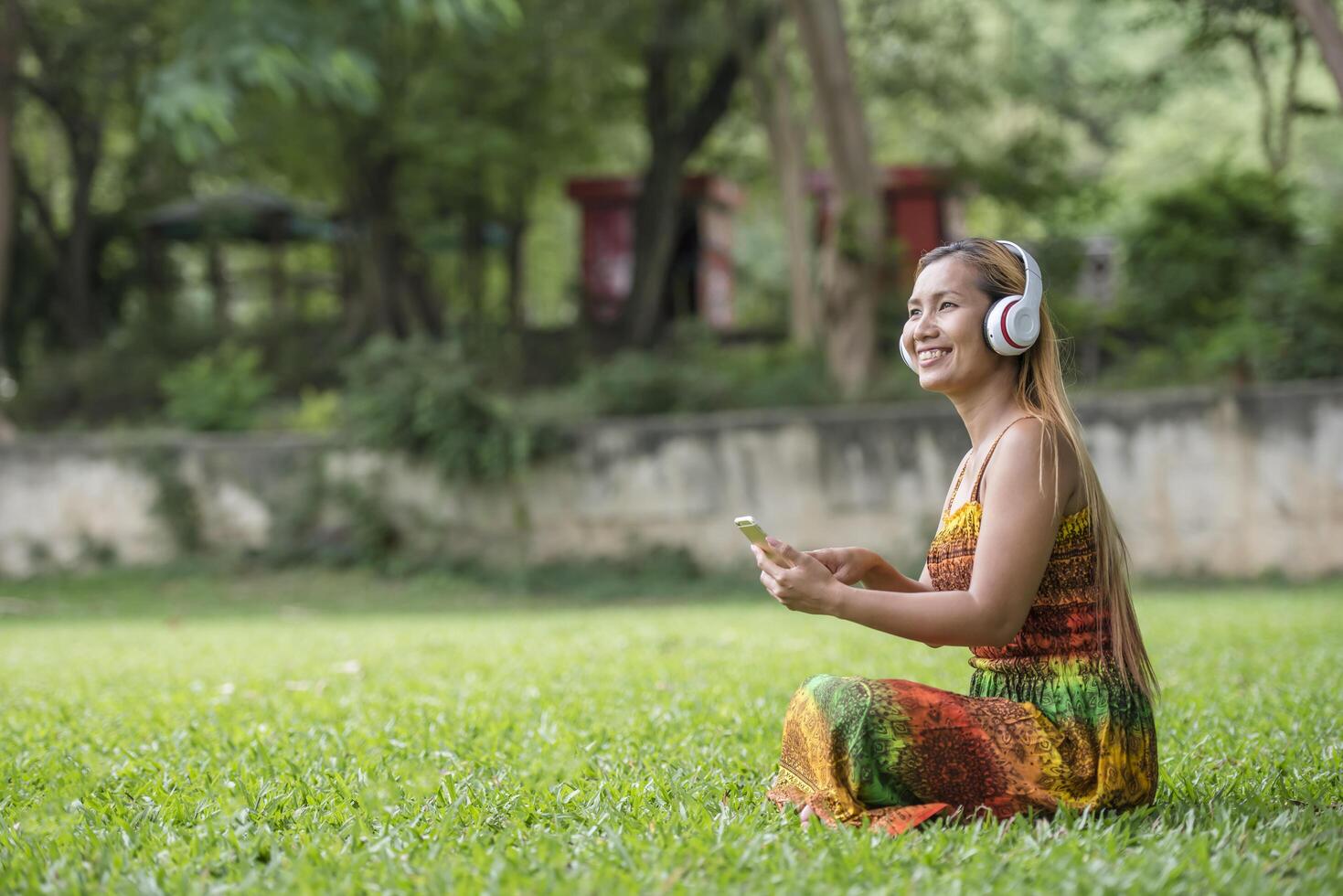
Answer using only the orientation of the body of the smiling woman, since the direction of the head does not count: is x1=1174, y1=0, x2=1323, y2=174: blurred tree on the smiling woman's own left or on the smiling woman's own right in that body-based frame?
on the smiling woman's own right

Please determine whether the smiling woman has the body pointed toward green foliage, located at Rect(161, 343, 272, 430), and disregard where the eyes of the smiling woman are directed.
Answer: no

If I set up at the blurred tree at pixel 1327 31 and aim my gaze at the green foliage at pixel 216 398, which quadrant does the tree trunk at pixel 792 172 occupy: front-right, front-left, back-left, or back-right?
front-right

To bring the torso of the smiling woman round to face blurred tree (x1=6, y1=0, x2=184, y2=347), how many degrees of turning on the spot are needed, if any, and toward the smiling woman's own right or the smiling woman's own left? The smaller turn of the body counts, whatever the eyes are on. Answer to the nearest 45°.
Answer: approximately 45° to the smiling woman's own right

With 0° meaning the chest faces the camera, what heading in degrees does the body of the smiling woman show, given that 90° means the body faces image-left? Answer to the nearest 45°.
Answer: approximately 90°

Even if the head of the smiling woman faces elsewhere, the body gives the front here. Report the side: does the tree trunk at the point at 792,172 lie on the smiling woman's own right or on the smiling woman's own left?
on the smiling woman's own right

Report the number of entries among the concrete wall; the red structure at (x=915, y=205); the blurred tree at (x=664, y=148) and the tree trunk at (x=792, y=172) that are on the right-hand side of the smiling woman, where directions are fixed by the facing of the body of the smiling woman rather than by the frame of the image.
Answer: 4

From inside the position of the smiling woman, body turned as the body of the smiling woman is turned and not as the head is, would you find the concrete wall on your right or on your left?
on your right
